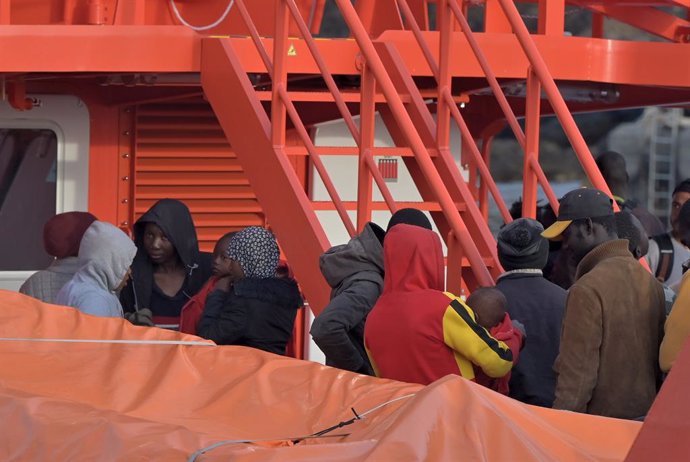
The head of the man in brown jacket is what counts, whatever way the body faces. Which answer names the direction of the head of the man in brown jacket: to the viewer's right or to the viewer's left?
to the viewer's left

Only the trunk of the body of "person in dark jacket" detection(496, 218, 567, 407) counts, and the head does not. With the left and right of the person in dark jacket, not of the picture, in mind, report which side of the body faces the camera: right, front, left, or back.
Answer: back

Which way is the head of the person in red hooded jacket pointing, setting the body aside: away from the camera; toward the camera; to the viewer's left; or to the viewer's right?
away from the camera

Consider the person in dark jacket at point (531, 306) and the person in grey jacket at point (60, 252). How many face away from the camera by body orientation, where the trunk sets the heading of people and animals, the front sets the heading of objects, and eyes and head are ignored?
2

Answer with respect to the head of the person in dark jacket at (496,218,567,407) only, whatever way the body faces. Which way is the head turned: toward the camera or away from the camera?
away from the camera

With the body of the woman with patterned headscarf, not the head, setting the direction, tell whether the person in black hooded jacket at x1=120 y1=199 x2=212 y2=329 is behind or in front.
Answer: in front

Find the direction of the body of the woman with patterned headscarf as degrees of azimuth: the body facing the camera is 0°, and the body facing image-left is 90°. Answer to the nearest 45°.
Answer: approximately 135°

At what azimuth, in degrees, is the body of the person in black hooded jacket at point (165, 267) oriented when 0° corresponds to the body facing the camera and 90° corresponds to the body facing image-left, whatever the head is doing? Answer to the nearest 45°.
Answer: approximately 0°

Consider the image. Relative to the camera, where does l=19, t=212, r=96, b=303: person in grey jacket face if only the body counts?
away from the camera

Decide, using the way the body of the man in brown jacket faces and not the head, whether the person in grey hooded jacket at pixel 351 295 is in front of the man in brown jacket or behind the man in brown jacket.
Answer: in front

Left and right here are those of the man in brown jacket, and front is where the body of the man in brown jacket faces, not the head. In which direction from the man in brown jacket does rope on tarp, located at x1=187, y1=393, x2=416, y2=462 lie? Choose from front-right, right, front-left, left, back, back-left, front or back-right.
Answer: left
